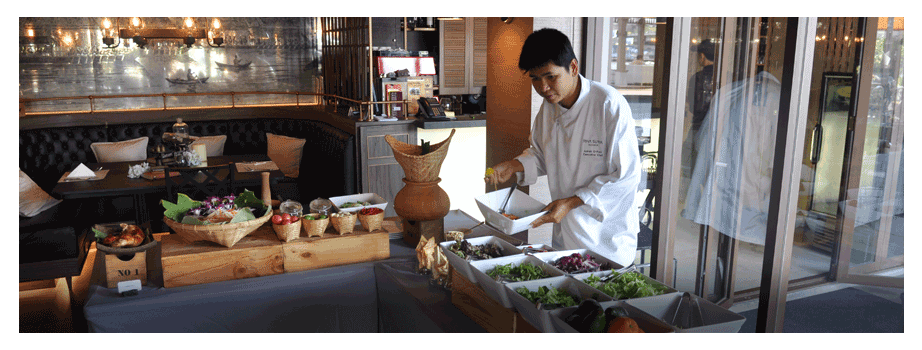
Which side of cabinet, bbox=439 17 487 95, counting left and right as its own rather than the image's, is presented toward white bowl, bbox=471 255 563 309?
front

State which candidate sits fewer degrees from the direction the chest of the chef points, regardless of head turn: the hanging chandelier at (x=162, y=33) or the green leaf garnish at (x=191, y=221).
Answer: the green leaf garnish

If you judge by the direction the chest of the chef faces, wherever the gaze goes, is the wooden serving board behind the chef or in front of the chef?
in front

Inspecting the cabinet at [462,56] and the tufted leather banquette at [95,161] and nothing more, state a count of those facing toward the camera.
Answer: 2

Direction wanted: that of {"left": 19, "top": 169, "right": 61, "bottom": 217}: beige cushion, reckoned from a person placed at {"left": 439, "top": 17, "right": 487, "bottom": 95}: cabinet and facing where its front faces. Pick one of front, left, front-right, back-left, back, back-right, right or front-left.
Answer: front-right

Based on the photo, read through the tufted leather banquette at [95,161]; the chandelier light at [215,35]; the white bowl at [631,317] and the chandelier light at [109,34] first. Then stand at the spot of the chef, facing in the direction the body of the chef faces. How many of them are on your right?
3

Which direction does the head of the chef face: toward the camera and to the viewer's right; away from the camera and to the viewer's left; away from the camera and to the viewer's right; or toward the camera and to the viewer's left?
toward the camera and to the viewer's left

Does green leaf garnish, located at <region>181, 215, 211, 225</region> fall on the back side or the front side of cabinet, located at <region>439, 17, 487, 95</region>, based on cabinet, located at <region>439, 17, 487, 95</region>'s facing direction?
on the front side

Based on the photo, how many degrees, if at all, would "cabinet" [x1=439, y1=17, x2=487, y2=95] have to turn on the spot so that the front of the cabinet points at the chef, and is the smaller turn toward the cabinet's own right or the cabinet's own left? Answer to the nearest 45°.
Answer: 0° — it already faces them
